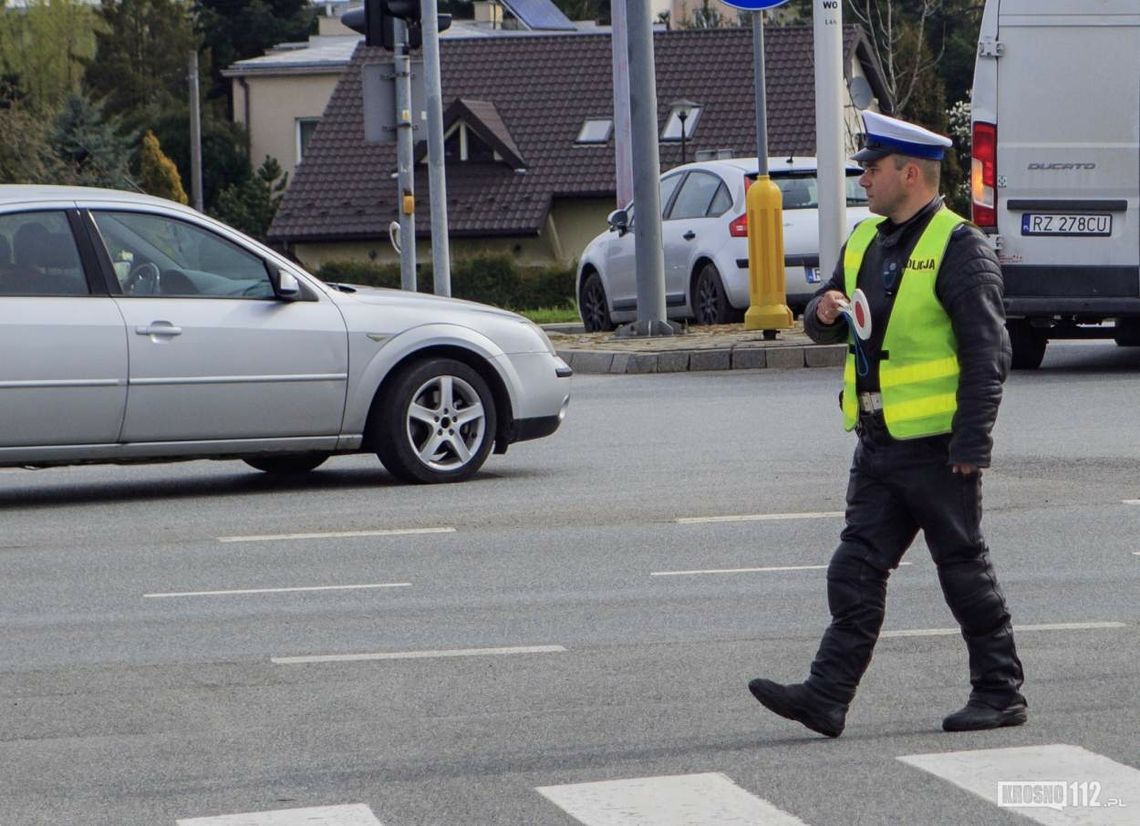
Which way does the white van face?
away from the camera

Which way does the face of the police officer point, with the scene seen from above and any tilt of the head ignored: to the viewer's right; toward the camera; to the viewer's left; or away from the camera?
to the viewer's left

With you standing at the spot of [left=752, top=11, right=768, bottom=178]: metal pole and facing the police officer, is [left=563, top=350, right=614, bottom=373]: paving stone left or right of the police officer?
right

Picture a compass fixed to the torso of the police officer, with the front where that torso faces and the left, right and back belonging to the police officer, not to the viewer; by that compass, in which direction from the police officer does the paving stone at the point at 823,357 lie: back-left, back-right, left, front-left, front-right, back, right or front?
back-right

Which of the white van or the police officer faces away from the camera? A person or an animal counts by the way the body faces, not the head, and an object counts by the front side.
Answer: the white van

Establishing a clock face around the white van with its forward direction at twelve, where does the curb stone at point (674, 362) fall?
The curb stone is roughly at 8 o'clock from the white van.

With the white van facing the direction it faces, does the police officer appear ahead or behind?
behind

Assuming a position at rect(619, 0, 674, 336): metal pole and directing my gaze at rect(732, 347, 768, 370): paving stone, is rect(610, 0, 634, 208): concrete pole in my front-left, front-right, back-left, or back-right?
back-left
